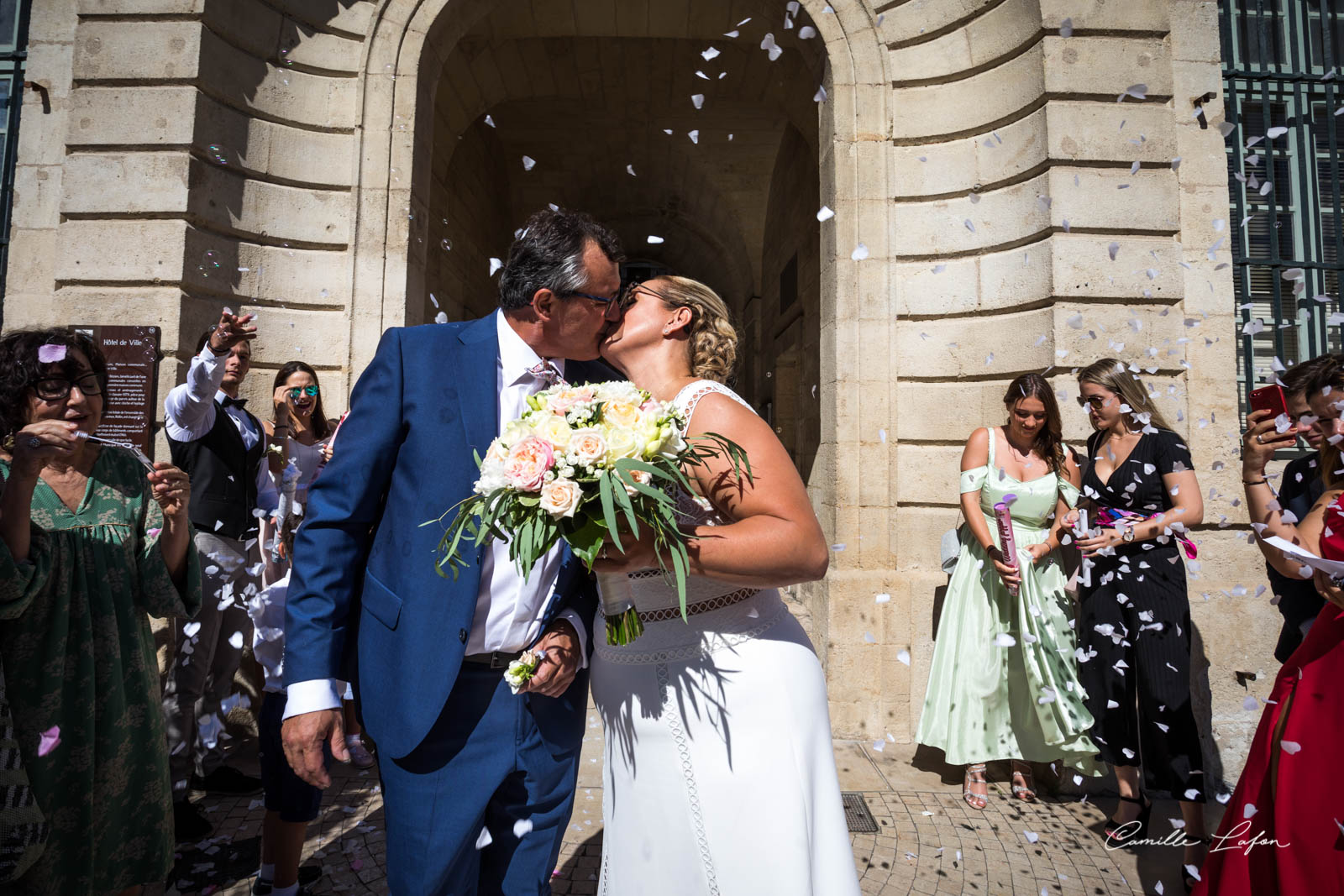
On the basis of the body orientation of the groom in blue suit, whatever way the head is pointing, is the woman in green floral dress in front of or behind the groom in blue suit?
behind

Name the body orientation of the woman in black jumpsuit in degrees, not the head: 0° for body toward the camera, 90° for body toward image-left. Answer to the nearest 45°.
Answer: approximately 45°

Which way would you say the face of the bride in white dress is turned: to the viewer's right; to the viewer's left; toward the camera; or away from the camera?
to the viewer's left

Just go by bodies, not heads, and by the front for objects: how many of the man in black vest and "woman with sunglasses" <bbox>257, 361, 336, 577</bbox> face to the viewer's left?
0

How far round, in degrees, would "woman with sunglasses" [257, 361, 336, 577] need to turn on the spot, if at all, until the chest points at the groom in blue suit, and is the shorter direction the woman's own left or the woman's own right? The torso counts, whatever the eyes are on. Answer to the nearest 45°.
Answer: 0° — they already face them

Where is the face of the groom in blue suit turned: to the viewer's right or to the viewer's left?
to the viewer's right

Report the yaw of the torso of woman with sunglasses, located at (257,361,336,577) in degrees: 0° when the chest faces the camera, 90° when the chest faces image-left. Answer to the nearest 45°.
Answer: approximately 0°
